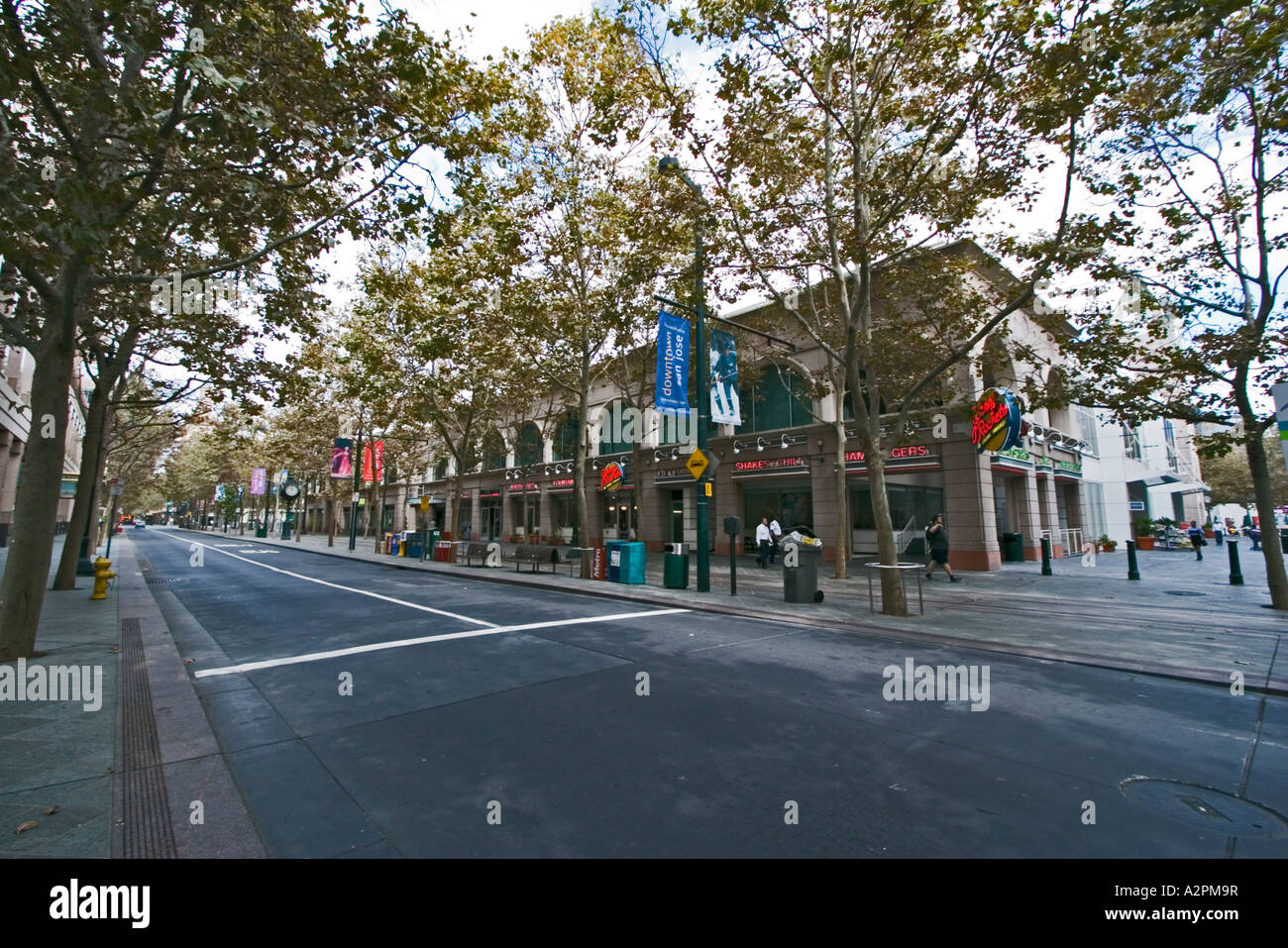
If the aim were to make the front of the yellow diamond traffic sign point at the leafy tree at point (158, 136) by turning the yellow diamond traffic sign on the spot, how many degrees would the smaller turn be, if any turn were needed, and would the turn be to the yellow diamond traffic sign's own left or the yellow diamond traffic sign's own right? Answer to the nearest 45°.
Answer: approximately 45° to the yellow diamond traffic sign's own right

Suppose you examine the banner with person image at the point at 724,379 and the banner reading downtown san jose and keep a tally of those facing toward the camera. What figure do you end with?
2

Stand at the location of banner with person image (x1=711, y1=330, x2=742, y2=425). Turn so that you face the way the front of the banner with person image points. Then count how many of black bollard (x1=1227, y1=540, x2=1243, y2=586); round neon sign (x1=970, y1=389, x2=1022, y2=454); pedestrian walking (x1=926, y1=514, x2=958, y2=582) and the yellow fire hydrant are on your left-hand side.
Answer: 3

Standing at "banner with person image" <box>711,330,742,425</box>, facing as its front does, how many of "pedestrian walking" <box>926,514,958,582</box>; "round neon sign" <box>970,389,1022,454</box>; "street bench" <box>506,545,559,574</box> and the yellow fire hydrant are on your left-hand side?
2

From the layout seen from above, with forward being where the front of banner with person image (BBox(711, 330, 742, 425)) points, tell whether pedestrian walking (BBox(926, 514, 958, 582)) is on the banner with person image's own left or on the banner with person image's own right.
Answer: on the banner with person image's own left
